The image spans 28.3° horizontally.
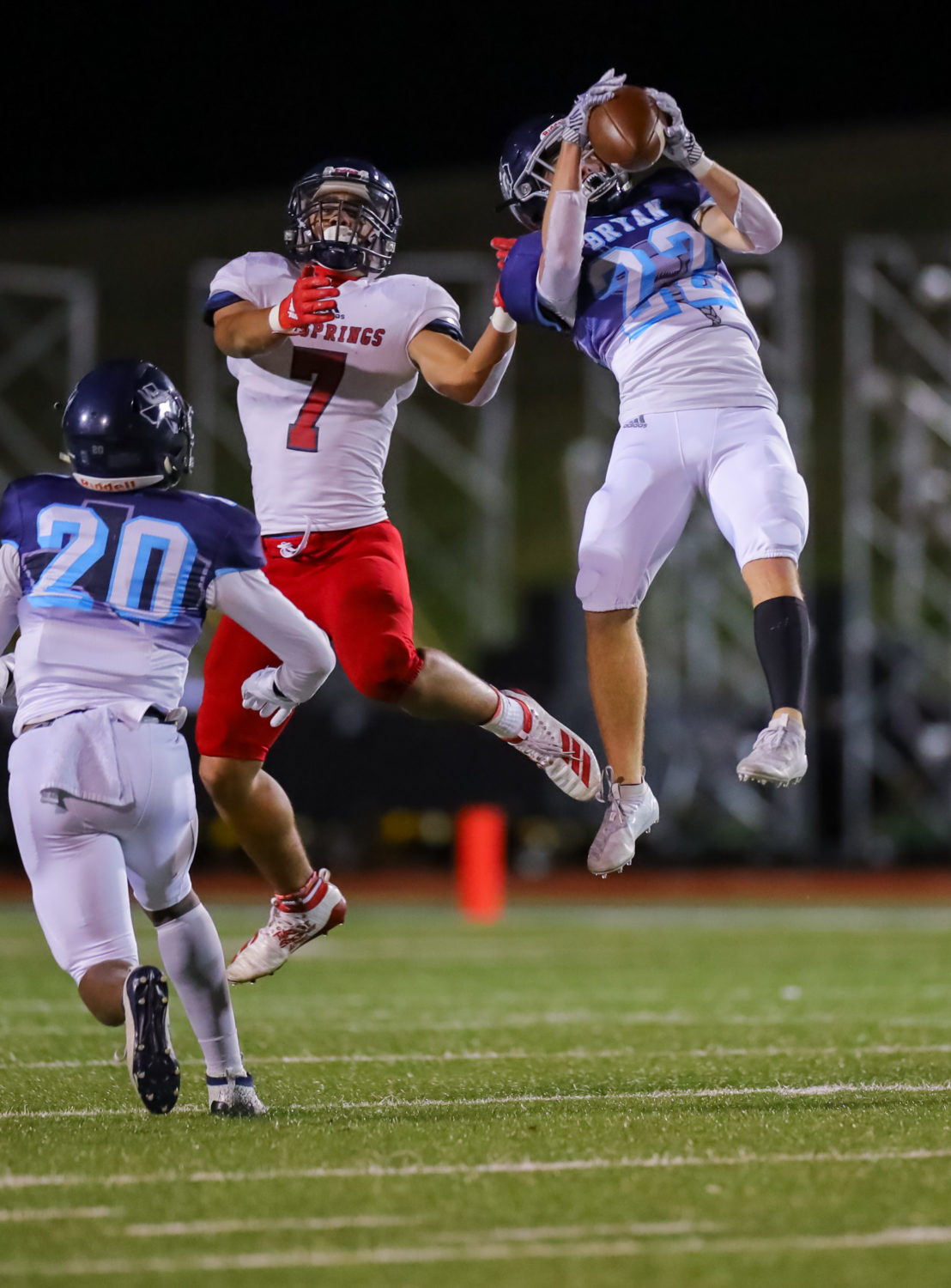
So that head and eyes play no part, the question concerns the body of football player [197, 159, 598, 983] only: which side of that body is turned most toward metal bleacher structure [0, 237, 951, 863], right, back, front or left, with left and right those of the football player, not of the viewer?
back

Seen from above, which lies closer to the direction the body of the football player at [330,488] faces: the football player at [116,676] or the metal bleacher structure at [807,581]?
the football player

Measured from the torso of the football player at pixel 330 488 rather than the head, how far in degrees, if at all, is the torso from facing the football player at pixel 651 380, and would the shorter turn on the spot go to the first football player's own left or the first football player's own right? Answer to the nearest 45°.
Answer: approximately 90° to the first football player's own left

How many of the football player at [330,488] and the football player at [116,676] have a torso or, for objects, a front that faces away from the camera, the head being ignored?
1

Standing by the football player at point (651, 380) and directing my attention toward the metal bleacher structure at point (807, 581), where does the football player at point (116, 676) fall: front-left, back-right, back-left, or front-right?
back-left

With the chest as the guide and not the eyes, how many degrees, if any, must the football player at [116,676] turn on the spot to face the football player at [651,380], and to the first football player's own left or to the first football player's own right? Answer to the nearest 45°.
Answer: approximately 45° to the first football player's own right

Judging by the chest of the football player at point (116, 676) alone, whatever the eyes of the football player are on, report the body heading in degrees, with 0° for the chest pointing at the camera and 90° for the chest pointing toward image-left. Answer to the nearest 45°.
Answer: approximately 180°
